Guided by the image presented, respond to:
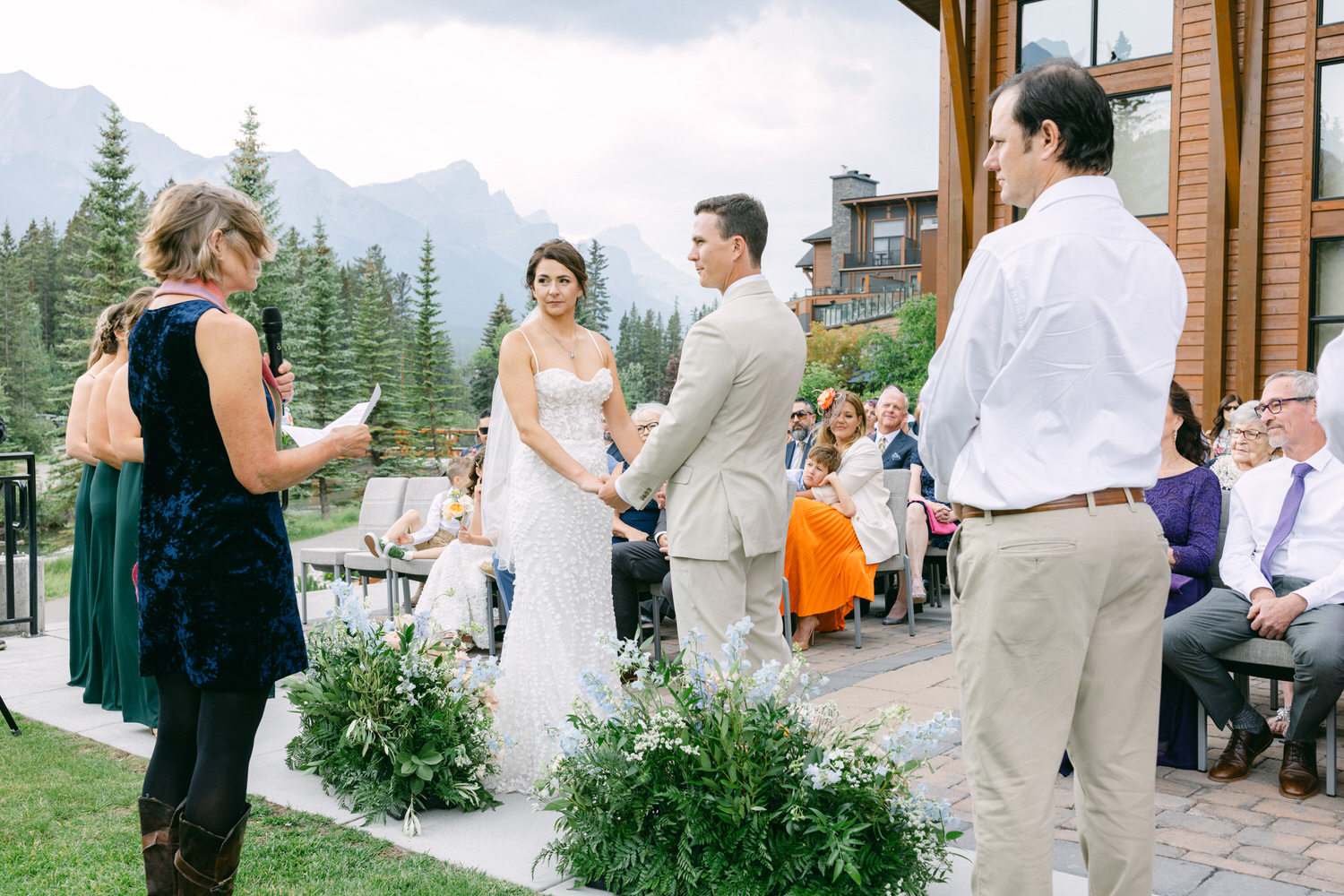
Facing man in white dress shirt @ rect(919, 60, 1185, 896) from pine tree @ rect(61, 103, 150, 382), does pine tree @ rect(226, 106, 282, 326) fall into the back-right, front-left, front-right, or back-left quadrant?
front-left

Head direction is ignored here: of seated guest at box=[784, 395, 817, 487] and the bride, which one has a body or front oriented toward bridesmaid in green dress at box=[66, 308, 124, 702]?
the seated guest

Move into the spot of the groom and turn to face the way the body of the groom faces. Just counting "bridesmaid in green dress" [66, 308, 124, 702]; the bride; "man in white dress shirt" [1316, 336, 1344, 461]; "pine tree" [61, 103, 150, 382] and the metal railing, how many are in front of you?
4

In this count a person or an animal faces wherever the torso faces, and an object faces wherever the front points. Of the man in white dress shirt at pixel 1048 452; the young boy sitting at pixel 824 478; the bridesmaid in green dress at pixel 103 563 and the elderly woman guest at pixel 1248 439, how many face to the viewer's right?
1

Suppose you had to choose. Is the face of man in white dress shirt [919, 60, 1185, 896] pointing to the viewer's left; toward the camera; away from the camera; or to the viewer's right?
to the viewer's left

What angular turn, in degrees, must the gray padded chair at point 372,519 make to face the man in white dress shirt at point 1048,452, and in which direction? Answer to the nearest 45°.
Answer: approximately 45° to its left

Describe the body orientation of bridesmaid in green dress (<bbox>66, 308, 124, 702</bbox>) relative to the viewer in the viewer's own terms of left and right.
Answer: facing to the right of the viewer

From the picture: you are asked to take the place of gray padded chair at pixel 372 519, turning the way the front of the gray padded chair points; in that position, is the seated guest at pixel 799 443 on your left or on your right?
on your left

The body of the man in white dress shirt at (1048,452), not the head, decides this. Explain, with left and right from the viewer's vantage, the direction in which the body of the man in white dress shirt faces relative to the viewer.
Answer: facing away from the viewer and to the left of the viewer

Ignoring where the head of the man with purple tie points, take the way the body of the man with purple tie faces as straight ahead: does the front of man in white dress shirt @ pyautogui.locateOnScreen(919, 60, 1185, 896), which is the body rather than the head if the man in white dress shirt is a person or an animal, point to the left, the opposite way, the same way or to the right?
to the right

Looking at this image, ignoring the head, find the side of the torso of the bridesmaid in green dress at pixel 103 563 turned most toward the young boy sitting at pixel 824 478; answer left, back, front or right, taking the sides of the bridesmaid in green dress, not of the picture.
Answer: front

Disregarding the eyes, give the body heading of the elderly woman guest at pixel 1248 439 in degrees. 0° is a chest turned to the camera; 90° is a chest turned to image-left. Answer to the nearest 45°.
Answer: approximately 45°

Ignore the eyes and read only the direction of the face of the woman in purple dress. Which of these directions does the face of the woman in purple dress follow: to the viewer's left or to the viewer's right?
to the viewer's left

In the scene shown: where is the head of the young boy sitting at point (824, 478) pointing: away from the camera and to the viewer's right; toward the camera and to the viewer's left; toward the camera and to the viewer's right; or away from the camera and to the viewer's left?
toward the camera and to the viewer's left

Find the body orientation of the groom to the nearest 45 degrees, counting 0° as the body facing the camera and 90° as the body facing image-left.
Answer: approximately 135°

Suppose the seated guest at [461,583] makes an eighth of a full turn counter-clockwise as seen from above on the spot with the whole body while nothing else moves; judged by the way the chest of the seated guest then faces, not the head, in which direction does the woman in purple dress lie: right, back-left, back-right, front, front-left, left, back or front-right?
front-left

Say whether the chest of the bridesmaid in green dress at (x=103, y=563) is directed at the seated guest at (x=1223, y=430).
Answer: yes

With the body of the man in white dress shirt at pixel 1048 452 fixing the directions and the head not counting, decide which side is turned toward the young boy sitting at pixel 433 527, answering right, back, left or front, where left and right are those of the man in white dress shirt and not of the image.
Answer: front
